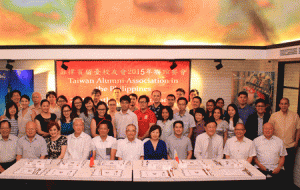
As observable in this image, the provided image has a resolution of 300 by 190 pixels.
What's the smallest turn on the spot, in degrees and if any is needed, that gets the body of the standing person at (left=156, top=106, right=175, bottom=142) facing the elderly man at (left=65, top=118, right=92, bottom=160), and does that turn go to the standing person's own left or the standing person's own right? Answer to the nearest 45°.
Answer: approximately 45° to the standing person's own right

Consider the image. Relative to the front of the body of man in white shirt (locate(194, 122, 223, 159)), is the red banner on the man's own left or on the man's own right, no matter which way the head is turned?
on the man's own right

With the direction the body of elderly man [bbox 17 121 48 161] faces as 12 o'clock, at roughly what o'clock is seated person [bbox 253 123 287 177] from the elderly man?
The seated person is roughly at 10 o'clock from the elderly man.

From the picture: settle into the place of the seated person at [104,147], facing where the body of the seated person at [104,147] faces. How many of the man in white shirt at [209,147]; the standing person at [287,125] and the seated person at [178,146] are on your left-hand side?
3

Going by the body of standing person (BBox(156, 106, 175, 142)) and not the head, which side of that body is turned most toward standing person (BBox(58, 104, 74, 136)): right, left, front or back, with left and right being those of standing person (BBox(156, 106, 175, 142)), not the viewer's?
right

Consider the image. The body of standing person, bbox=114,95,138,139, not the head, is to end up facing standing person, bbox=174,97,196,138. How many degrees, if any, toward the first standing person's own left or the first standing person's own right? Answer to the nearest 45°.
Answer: approximately 90° to the first standing person's own left

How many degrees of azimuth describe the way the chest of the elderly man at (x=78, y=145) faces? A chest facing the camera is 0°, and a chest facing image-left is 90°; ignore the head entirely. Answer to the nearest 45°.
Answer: approximately 0°

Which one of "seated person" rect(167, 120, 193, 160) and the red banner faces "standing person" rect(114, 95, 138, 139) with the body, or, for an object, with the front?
the red banner

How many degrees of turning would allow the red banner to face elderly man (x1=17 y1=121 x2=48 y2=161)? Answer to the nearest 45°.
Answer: approximately 45° to its right

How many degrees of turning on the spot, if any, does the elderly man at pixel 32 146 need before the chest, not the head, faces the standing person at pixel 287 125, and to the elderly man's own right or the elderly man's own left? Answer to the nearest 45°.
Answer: approximately 90° to the elderly man's own left

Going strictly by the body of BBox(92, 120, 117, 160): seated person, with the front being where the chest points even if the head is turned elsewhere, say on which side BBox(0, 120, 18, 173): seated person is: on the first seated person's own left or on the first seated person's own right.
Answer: on the first seated person's own right
